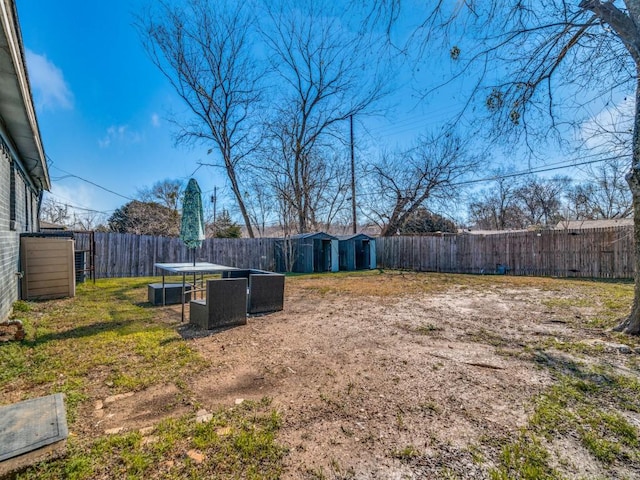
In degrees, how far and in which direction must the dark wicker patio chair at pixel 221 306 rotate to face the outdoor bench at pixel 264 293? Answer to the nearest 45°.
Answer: approximately 90° to its right

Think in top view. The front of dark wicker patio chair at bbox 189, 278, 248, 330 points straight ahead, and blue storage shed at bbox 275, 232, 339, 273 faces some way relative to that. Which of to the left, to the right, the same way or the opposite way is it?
the opposite way

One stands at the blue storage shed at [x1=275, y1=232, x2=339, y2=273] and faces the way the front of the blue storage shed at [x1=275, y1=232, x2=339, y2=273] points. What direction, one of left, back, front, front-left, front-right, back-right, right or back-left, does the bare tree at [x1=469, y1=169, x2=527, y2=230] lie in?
left

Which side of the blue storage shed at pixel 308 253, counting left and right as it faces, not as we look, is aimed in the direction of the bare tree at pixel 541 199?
left

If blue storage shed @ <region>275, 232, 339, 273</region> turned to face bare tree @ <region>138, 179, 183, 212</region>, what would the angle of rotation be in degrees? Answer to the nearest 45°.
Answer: approximately 180°

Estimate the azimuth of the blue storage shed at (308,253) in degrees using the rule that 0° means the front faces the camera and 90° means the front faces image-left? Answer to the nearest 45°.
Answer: approximately 315°

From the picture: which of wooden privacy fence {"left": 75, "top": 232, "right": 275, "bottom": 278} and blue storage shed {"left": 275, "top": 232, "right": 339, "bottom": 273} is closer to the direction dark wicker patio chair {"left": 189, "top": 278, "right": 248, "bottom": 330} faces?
the wooden privacy fence

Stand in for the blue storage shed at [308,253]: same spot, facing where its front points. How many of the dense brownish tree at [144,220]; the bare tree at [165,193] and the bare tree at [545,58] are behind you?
2

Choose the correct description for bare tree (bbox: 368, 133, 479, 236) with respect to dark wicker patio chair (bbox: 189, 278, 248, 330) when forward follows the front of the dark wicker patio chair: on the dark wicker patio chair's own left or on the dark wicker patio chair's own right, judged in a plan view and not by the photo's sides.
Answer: on the dark wicker patio chair's own right

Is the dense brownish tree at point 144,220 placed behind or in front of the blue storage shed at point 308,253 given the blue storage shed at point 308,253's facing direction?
behind

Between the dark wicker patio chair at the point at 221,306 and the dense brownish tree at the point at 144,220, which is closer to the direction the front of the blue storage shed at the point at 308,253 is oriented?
the dark wicker patio chair

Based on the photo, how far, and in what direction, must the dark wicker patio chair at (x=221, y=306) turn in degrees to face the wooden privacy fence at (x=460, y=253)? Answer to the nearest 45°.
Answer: approximately 90° to its right

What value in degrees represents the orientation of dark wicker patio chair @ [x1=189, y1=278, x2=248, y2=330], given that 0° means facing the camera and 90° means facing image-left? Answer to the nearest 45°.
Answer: approximately 135°

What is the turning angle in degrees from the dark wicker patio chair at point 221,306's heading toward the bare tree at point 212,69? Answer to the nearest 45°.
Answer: approximately 45° to its right

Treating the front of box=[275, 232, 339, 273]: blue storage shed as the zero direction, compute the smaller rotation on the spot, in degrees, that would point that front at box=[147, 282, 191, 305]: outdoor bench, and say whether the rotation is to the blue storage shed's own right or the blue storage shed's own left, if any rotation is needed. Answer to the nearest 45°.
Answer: approximately 45° to the blue storage shed's own right
